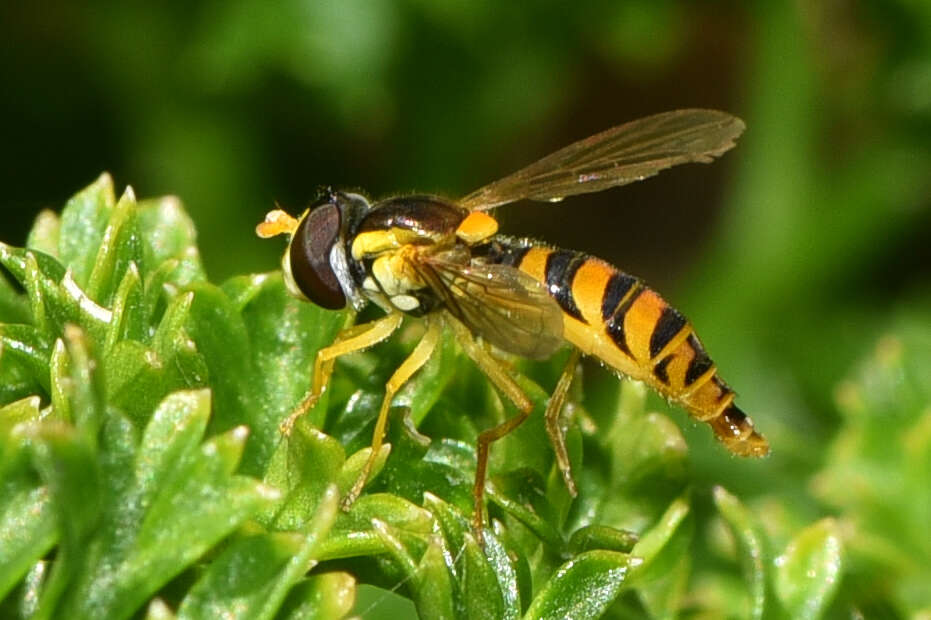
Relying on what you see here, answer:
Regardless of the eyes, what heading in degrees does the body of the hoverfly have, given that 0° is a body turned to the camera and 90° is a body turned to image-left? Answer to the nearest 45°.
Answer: approximately 90°
